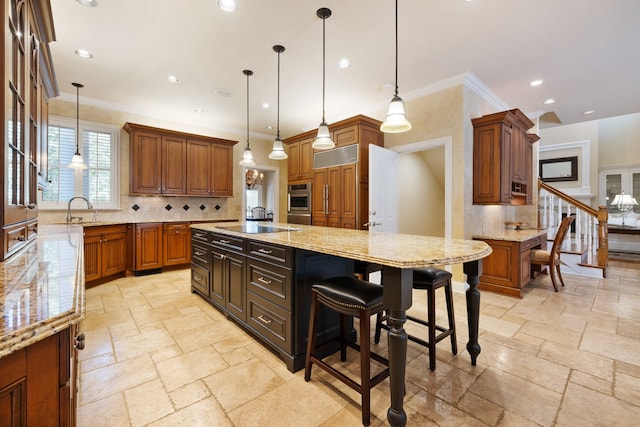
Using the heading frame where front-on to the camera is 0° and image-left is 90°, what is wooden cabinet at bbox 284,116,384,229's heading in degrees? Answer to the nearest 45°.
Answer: approximately 45°

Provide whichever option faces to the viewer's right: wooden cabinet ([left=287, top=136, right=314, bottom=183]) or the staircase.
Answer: the staircase

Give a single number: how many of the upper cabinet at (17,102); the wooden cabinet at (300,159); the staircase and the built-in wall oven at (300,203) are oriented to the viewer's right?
2

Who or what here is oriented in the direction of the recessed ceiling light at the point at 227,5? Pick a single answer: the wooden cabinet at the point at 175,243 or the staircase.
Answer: the wooden cabinet

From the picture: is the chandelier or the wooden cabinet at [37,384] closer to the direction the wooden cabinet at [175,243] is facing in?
the wooden cabinet

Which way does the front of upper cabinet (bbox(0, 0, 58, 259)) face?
to the viewer's right

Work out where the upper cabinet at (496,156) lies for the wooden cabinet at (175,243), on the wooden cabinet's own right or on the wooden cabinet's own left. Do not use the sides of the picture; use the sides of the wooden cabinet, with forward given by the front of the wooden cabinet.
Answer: on the wooden cabinet's own left

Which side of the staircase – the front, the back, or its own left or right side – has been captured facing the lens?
right

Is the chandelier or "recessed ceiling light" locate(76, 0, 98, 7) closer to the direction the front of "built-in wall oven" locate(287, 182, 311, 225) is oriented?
the recessed ceiling light

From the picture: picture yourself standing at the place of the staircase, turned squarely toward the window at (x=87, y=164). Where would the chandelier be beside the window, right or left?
right

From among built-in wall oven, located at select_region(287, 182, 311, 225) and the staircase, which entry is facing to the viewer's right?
the staircase

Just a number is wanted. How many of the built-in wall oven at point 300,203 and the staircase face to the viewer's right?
1

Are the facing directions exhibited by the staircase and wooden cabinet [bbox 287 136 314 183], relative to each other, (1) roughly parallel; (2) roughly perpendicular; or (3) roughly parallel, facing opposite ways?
roughly perpendicular

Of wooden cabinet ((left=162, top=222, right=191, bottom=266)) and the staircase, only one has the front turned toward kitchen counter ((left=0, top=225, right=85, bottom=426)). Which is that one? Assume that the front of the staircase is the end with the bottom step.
the wooden cabinet

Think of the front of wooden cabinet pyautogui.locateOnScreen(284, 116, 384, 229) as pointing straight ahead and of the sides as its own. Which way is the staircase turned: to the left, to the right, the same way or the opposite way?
to the left
